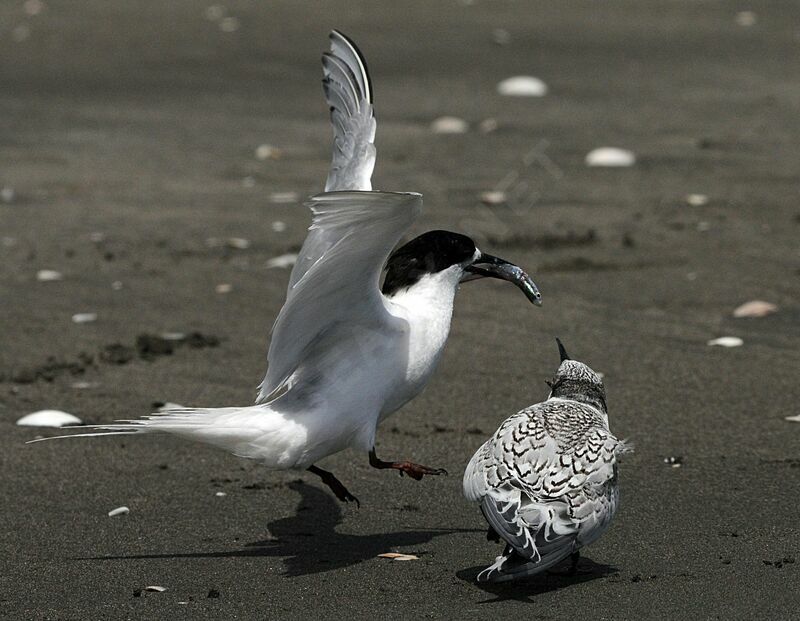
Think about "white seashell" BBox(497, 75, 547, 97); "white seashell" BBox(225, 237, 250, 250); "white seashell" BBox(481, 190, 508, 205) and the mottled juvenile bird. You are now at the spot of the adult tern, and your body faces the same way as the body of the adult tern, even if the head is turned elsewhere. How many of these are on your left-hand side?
3

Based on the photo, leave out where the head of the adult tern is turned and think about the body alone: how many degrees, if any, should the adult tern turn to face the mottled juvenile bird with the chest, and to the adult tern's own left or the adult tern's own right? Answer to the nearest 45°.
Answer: approximately 45° to the adult tern's own right

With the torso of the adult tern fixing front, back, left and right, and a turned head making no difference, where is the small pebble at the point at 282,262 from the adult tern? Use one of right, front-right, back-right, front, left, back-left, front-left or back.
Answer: left

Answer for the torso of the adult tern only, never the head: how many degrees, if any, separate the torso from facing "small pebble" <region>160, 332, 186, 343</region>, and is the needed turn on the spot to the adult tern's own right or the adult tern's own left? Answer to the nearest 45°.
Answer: approximately 90° to the adult tern's own left

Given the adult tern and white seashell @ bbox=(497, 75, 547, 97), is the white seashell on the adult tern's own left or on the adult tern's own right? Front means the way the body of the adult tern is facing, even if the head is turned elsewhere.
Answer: on the adult tern's own left

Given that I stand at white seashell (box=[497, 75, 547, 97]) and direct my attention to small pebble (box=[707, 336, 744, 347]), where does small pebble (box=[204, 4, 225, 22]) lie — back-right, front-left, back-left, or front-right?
back-right

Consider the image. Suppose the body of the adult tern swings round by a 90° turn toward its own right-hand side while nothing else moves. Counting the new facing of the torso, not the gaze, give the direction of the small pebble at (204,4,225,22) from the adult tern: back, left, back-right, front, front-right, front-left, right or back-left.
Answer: back

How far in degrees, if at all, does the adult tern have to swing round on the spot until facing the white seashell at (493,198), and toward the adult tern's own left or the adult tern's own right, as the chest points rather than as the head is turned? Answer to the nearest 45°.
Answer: approximately 90° to the adult tern's own left

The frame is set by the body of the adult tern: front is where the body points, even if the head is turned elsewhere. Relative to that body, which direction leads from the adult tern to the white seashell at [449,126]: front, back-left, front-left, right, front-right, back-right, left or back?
left

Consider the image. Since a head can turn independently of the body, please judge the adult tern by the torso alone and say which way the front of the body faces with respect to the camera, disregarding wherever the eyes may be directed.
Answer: to the viewer's right

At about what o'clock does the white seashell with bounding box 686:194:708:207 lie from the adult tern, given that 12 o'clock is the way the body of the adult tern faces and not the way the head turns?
The white seashell is roughly at 10 o'clock from the adult tern.

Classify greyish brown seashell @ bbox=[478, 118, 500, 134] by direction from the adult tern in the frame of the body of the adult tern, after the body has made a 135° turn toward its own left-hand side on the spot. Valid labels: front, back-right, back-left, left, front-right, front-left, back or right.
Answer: front-right

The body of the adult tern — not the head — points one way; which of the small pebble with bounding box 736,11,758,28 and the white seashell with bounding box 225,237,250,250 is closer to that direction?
the small pebble

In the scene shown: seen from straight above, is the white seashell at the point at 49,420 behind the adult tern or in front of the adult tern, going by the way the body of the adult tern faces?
behind

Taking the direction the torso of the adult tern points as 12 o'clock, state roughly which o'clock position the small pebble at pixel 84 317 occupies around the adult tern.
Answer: The small pebble is roughly at 8 o'clock from the adult tern.

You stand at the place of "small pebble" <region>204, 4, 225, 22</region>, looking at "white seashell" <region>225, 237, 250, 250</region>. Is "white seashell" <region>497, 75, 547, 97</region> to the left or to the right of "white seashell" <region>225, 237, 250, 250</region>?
left

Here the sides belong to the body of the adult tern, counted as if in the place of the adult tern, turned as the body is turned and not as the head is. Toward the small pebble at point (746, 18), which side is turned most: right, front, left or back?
left
